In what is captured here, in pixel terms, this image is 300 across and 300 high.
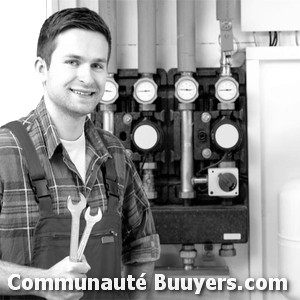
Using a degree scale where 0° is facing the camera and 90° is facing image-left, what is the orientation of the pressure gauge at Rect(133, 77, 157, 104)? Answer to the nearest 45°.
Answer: approximately 0°

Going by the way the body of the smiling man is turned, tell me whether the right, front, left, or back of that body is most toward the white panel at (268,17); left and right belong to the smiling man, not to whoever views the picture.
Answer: left

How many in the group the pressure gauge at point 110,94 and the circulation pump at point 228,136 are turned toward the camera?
2
